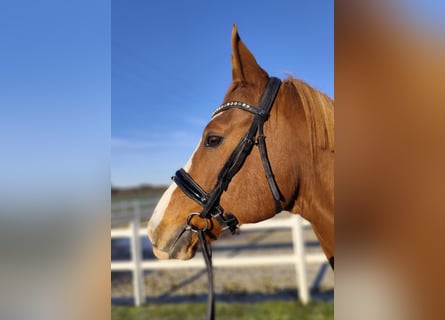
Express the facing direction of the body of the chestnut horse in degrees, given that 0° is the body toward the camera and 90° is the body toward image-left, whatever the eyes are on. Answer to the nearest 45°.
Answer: approximately 90°
